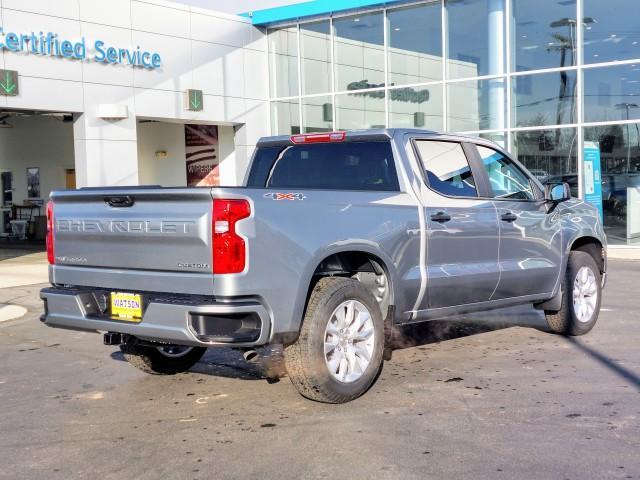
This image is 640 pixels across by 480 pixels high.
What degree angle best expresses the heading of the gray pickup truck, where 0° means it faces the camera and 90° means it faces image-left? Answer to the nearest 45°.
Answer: approximately 225°

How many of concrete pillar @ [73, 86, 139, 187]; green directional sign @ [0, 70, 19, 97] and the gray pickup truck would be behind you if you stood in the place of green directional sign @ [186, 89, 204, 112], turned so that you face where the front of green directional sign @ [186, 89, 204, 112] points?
0

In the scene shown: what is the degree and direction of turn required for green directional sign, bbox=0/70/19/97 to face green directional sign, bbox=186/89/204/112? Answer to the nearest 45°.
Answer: approximately 135° to its left

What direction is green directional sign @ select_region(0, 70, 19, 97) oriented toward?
toward the camera

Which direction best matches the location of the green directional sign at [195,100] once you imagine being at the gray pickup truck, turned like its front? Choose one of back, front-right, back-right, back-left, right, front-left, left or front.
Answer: front-left

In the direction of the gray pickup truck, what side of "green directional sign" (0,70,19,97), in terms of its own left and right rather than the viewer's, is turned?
front

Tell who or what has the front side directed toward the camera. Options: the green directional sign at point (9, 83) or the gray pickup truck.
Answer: the green directional sign

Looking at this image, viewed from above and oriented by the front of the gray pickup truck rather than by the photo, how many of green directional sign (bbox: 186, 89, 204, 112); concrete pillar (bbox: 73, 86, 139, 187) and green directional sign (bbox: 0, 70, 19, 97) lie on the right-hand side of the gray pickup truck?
0

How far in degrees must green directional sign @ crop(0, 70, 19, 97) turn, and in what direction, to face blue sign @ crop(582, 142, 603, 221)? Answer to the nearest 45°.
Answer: approximately 90° to its left

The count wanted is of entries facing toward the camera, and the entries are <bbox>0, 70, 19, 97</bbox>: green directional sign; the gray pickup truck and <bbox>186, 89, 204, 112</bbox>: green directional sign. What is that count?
2

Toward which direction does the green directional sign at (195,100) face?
toward the camera

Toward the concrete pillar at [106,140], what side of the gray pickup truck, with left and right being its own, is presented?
left

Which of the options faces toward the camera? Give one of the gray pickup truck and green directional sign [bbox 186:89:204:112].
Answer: the green directional sign

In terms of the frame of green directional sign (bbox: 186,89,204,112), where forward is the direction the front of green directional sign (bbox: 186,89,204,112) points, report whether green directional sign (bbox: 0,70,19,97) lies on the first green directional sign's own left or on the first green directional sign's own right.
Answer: on the first green directional sign's own right

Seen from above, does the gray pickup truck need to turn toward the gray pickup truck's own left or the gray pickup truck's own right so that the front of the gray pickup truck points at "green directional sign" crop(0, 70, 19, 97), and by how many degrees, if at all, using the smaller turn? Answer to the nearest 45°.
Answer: approximately 90° to the gray pickup truck's own left

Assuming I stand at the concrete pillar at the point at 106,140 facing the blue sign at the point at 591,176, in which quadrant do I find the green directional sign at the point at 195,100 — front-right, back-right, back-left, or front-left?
front-left

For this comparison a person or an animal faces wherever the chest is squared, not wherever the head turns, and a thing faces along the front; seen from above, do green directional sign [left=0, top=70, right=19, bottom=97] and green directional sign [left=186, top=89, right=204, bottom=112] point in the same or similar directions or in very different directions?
same or similar directions

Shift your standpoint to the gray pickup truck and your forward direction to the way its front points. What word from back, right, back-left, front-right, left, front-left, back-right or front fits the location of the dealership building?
front-left
